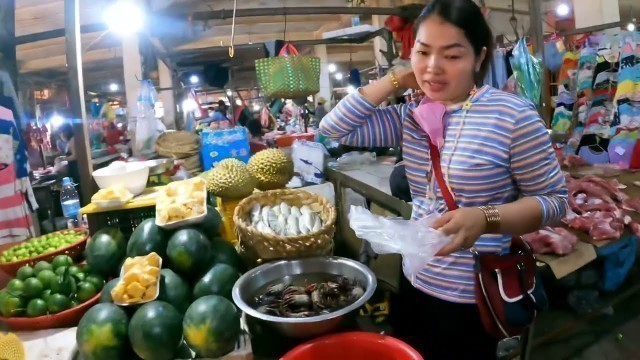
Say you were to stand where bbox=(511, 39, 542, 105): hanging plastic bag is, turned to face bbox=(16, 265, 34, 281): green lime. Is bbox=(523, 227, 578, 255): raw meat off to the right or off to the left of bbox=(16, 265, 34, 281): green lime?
left

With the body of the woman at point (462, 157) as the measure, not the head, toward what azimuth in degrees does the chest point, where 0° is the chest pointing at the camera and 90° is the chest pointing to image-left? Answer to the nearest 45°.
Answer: approximately 45°
